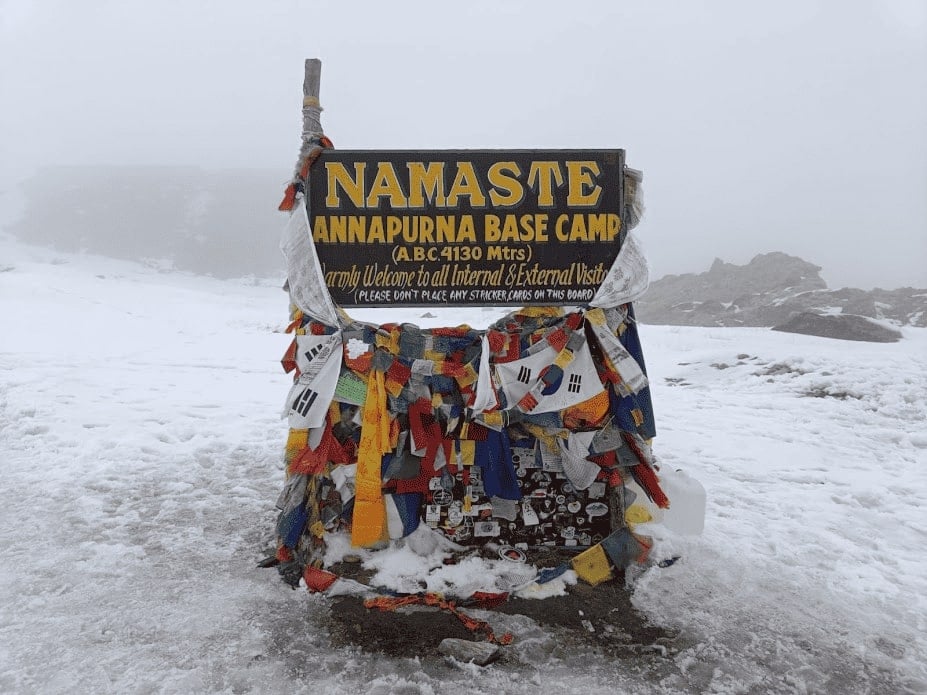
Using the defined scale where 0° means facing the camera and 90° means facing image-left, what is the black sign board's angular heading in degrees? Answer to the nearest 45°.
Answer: approximately 0°

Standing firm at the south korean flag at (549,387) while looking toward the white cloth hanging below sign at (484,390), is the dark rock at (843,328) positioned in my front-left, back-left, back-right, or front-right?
back-right
